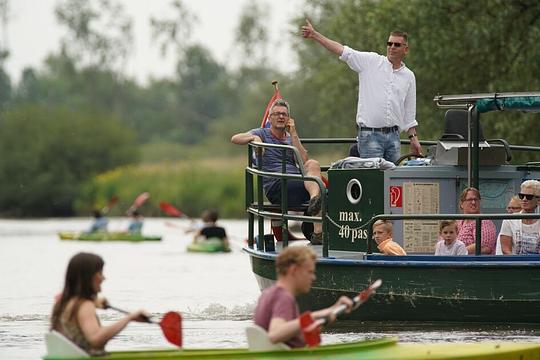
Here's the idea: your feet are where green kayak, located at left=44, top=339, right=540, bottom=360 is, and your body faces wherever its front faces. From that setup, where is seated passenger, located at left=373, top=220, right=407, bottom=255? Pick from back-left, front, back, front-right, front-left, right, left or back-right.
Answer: left

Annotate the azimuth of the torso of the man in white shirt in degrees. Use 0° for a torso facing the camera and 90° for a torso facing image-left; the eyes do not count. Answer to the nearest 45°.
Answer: approximately 0°

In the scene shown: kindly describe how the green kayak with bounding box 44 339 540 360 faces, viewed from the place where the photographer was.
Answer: facing to the right of the viewer

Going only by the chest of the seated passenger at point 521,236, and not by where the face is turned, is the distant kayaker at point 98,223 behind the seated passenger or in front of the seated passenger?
behind

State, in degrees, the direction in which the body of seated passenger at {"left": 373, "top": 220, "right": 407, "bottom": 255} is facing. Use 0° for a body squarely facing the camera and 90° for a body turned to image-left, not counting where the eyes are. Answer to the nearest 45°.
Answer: approximately 45°
